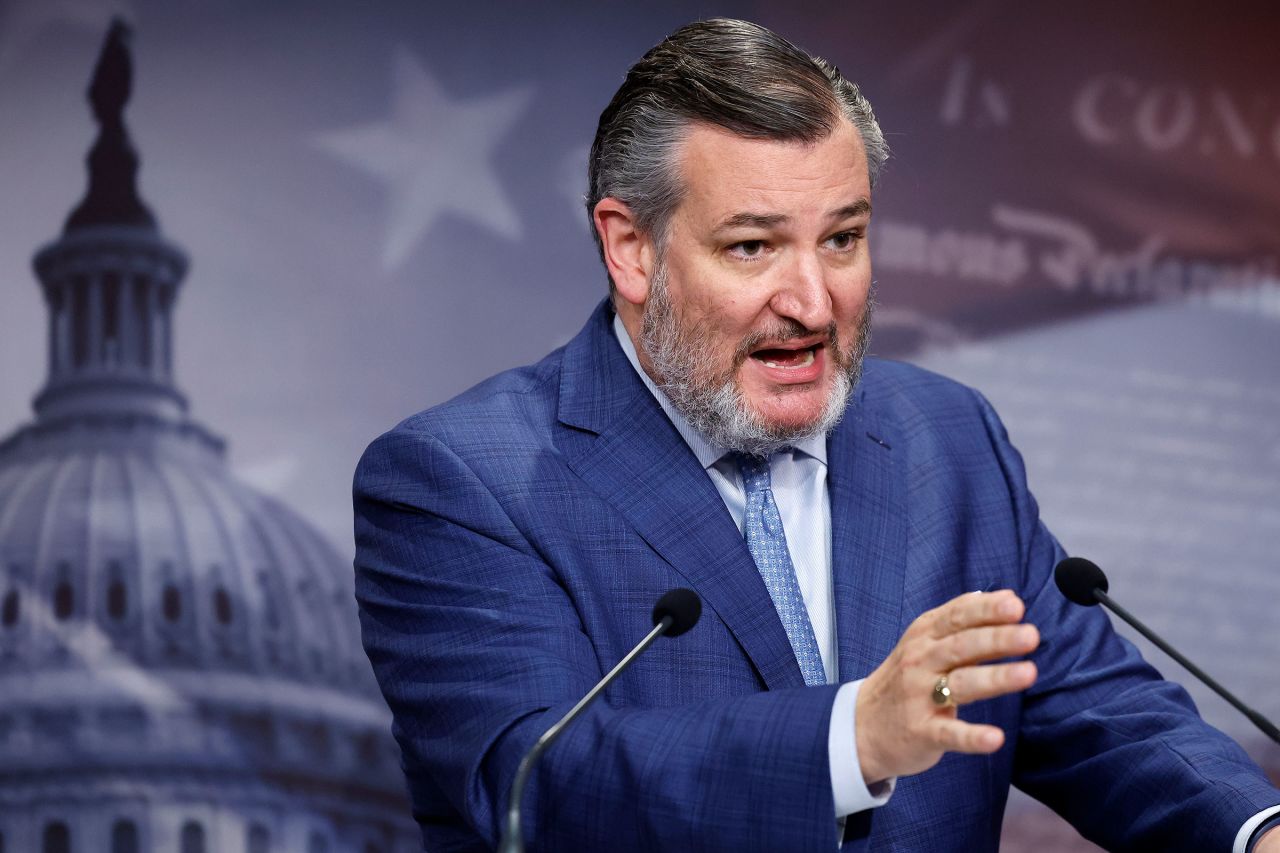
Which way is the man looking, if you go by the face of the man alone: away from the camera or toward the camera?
toward the camera

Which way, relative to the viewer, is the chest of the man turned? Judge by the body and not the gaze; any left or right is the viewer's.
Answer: facing the viewer and to the right of the viewer
